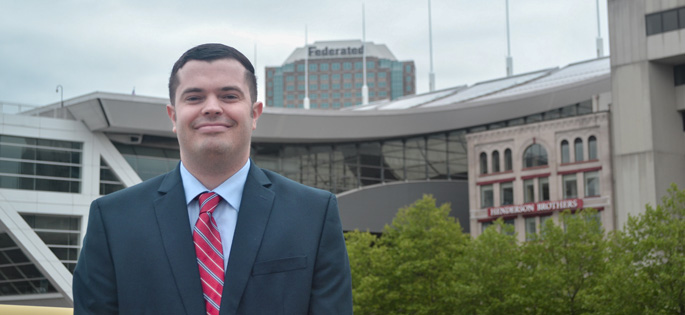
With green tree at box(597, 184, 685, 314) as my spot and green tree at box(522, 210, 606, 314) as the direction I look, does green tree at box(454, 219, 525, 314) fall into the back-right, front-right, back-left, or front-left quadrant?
front-left

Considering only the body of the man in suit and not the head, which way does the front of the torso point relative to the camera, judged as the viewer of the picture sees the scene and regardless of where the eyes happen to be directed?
toward the camera

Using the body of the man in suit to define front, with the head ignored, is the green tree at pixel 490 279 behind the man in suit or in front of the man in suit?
behind

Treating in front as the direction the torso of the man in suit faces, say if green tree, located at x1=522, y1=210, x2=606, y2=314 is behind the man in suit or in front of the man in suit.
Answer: behind

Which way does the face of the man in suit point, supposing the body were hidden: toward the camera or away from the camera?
toward the camera

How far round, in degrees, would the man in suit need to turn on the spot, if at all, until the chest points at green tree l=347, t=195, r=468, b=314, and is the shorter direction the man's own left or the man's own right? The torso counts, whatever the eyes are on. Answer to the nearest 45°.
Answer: approximately 180°
